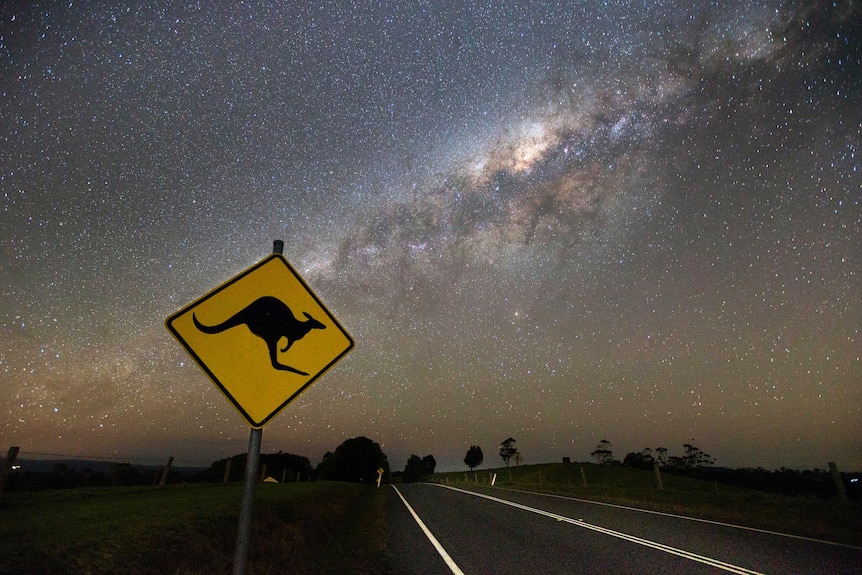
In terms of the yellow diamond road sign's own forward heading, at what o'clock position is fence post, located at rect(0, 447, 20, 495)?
The fence post is roughly at 5 o'clock from the yellow diamond road sign.

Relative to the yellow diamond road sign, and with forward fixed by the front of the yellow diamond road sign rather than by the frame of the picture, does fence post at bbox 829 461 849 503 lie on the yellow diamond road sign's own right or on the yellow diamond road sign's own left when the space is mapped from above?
on the yellow diamond road sign's own left

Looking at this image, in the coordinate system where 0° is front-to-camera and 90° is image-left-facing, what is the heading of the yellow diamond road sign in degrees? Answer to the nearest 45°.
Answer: approximately 0°

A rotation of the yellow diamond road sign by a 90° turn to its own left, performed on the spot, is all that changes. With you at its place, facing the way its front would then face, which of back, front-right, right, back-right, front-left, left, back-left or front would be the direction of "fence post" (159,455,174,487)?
left
